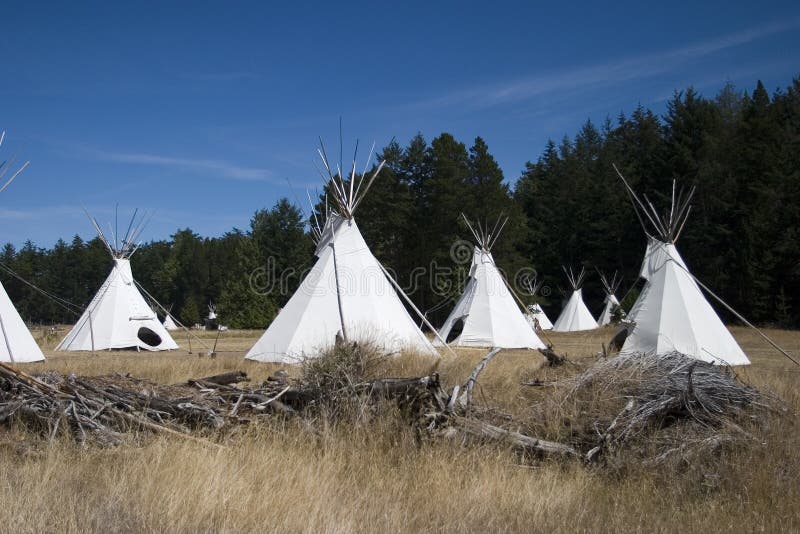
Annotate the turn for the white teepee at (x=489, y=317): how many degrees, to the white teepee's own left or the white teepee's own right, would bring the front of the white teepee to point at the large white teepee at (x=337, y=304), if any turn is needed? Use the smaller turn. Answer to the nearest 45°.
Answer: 0° — it already faces it

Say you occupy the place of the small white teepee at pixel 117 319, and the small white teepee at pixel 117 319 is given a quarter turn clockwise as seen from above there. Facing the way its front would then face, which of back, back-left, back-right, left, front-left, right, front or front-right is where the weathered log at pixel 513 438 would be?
front-left

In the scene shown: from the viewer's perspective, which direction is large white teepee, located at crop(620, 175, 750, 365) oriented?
to the viewer's left

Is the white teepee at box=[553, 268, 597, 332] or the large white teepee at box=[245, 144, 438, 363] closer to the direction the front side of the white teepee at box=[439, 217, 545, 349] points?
the large white teepee

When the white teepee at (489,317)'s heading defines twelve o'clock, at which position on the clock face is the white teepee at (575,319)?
the white teepee at (575,319) is roughly at 5 o'clock from the white teepee at (489,317).

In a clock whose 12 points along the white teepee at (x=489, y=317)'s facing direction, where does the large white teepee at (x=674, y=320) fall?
The large white teepee is roughly at 9 o'clock from the white teepee.

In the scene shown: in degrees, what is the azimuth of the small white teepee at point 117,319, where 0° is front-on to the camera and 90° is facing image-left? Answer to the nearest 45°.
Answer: approximately 315°

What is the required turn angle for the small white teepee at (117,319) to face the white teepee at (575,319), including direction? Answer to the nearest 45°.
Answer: approximately 45° to its left
